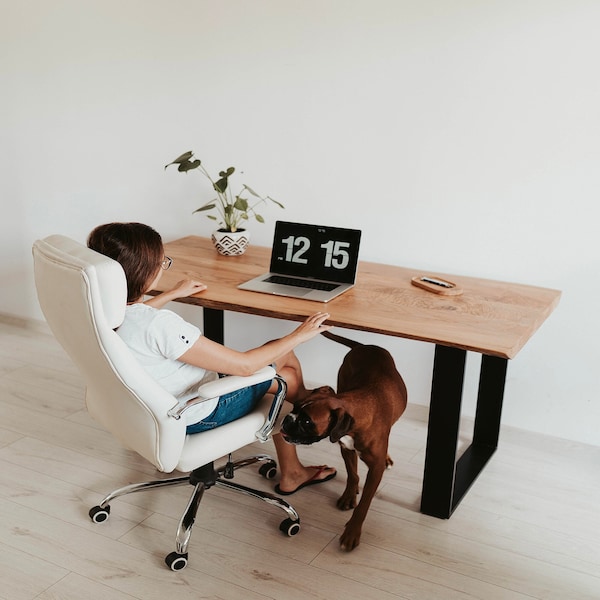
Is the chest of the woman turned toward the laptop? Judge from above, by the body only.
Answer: yes

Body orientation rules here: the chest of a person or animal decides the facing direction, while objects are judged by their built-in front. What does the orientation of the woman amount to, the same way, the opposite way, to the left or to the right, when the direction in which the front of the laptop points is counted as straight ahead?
the opposite way

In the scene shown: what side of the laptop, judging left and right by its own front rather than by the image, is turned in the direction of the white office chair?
front

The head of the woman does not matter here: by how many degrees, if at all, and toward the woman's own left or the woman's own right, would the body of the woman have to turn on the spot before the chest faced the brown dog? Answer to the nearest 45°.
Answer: approximately 45° to the woman's own right

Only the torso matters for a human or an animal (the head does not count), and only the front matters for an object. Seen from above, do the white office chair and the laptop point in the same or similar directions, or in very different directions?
very different directions

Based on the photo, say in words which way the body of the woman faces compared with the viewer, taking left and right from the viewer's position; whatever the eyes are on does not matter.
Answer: facing away from the viewer and to the right of the viewer

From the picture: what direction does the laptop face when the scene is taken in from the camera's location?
facing the viewer and to the left of the viewer

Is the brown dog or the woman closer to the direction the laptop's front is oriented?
the woman

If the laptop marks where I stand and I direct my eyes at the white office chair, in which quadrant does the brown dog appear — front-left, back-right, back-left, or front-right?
front-left

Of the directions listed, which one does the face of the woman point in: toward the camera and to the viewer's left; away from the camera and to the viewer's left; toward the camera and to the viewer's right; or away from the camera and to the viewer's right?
away from the camera and to the viewer's right

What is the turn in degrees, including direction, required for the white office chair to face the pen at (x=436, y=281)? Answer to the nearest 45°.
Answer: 0° — it already faces it

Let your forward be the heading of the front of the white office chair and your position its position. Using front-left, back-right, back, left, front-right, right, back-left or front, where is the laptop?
front

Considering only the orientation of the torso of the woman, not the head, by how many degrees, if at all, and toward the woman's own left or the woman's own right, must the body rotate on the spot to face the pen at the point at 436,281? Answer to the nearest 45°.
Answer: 0° — they already face it

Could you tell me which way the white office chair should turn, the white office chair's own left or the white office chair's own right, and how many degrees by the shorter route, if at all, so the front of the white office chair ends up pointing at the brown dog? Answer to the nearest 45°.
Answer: approximately 45° to the white office chair's own right

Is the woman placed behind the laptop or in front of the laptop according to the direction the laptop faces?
in front
